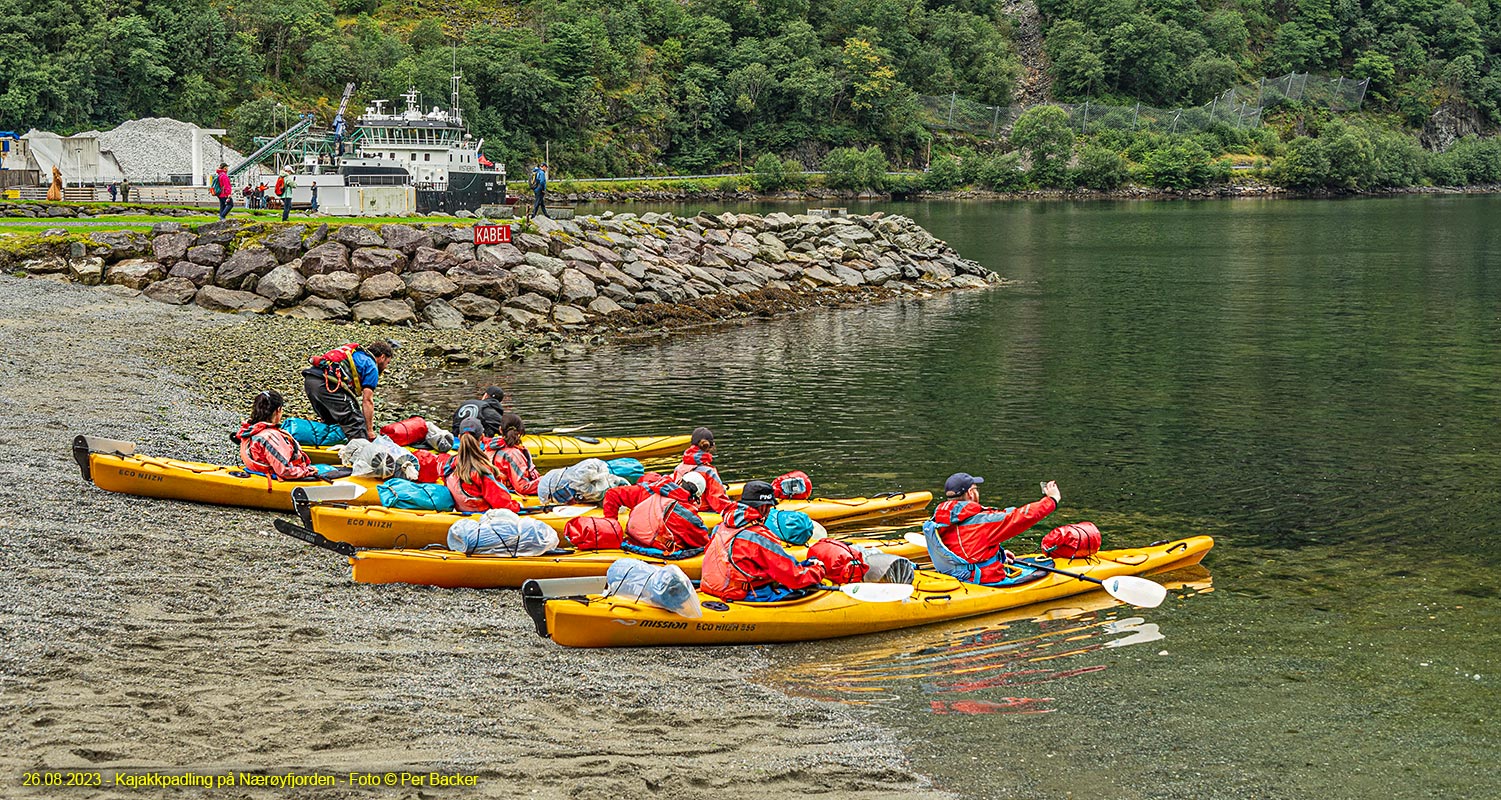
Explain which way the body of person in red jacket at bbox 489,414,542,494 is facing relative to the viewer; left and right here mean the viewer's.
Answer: facing away from the viewer and to the right of the viewer

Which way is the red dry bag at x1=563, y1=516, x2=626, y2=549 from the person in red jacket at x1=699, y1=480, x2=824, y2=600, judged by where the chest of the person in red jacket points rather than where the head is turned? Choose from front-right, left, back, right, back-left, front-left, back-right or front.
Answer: left

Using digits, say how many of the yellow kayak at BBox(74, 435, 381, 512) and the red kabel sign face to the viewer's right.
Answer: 1

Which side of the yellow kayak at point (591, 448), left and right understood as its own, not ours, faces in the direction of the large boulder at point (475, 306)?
left

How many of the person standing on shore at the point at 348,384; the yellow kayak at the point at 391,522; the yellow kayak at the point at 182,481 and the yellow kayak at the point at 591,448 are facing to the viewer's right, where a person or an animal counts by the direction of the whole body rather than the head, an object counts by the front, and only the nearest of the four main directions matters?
4

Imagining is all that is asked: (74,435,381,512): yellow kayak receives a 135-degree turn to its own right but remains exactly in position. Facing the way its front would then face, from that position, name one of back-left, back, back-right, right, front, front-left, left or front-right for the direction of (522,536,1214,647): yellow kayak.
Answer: left

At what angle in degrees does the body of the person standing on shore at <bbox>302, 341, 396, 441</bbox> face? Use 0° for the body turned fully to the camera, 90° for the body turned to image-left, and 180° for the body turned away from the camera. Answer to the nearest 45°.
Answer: approximately 270°

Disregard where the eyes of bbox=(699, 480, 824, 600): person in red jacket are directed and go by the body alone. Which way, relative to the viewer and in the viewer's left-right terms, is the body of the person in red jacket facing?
facing away from the viewer and to the right of the viewer

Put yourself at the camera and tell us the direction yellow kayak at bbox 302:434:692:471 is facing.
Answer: facing to the right of the viewer

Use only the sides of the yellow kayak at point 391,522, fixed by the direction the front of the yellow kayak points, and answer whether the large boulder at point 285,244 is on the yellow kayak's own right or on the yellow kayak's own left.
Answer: on the yellow kayak's own left

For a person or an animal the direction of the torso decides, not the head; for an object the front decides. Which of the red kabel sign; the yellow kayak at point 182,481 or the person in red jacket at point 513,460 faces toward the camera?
the red kabel sign

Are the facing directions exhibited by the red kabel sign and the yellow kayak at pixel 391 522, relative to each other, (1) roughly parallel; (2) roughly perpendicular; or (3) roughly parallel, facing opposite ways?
roughly perpendicular

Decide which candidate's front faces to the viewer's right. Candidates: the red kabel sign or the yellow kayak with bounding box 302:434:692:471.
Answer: the yellow kayak

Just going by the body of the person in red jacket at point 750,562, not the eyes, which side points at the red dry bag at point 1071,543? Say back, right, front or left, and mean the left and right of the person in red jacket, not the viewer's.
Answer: front

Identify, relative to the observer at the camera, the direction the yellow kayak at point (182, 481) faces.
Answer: facing to the right of the viewer

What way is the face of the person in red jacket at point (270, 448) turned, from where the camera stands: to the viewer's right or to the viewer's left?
to the viewer's right

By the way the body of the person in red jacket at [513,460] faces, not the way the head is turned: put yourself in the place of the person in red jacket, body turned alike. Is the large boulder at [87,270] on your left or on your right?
on your left

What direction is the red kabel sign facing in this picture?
toward the camera
